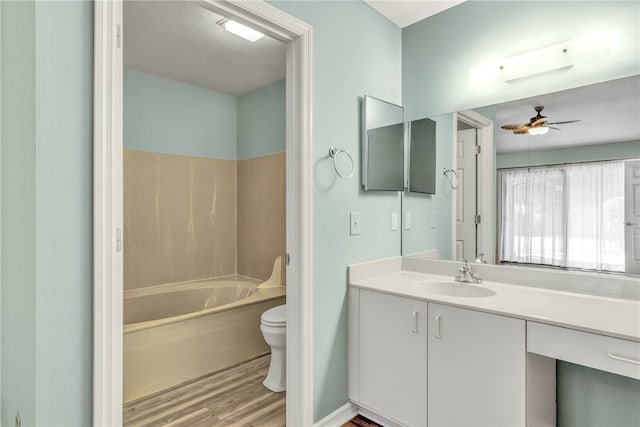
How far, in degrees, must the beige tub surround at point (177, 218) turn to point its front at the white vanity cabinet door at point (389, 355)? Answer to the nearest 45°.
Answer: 0° — it already faces it

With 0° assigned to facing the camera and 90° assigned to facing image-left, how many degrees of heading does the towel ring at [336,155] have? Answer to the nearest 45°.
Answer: approximately 315°

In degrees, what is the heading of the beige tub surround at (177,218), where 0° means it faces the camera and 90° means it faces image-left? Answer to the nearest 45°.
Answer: approximately 315°

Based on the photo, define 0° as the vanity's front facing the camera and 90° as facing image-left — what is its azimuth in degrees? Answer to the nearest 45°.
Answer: approximately 45°

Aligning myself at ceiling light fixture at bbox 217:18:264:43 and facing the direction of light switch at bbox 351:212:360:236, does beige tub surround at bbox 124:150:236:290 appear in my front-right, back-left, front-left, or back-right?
back-left

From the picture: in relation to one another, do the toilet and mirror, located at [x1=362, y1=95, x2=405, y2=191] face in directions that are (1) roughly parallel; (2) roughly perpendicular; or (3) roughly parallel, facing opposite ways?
roughly perpendicular

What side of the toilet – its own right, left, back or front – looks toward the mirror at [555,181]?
left

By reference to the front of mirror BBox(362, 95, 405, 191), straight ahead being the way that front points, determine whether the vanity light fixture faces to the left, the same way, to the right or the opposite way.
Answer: to the right

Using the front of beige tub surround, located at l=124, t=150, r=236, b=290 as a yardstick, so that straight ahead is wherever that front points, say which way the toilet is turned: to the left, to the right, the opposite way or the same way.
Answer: to the right

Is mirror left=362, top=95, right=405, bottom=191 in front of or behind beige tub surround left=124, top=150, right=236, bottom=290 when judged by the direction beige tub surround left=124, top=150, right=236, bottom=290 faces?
in front
